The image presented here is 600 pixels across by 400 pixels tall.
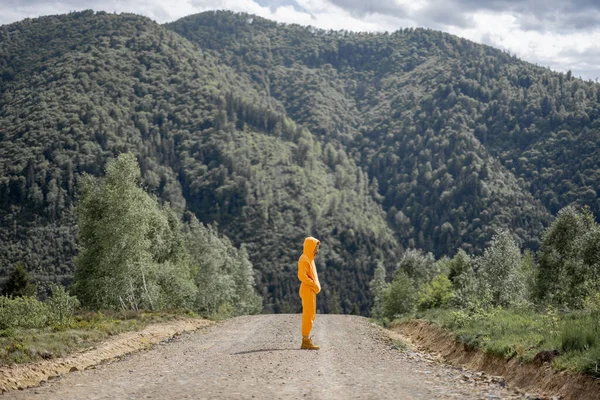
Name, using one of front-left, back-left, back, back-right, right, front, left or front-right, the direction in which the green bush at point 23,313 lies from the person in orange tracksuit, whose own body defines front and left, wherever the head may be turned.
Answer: back

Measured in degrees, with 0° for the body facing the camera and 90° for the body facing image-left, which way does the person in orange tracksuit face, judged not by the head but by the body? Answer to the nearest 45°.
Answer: approximately 270°

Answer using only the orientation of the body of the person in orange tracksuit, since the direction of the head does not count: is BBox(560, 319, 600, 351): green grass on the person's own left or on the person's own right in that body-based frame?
on the person's own right

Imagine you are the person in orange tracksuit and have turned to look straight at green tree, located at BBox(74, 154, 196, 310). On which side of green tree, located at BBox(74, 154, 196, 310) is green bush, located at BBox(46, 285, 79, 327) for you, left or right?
left

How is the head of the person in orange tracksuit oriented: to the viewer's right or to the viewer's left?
to the viewer's right
